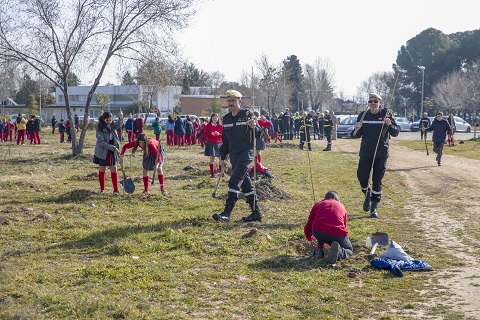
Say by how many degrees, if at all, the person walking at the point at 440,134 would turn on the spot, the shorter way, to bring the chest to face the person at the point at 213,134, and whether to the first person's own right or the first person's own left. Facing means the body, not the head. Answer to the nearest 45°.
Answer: approximately 45° to the first person's own right

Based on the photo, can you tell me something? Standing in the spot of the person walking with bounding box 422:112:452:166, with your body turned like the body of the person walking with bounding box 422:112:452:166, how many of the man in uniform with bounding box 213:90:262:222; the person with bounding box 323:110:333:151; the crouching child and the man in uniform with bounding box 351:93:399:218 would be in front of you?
3

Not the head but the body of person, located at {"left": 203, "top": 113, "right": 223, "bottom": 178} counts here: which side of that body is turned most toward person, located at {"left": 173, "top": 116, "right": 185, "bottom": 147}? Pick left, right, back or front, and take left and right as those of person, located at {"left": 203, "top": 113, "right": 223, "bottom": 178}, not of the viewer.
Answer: back

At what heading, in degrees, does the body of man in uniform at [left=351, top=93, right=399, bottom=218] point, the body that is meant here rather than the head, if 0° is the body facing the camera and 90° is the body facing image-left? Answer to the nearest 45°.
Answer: approximately 0°

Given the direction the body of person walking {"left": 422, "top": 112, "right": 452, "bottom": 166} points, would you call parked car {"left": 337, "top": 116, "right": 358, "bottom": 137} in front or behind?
behind

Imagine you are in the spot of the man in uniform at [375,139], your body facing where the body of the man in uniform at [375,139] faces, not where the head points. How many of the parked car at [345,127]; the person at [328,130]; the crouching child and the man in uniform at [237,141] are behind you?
2
